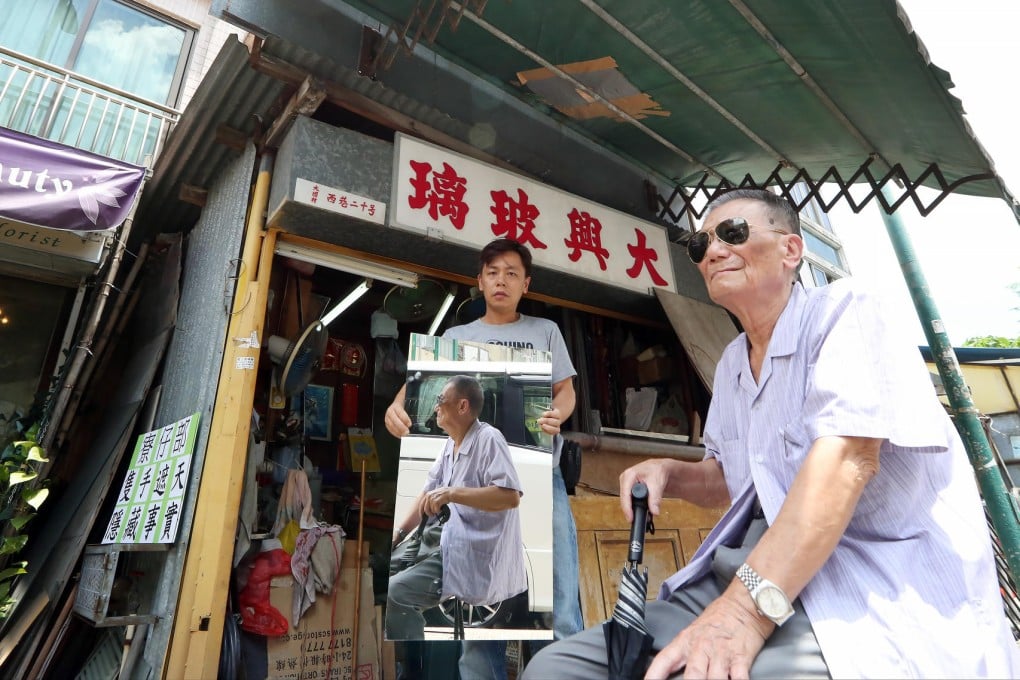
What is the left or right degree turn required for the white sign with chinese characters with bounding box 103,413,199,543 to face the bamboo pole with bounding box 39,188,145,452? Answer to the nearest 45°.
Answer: approximately 135° to its right

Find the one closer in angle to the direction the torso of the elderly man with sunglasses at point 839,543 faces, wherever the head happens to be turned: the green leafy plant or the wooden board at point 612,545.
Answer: the green leafy plant

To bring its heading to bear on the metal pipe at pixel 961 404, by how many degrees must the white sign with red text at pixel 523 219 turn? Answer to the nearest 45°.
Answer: approximately 45° to its left

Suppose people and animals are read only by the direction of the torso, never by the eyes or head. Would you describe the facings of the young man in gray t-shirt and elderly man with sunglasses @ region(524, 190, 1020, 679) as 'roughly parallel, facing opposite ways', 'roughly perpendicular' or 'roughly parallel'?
roughly perpendicular

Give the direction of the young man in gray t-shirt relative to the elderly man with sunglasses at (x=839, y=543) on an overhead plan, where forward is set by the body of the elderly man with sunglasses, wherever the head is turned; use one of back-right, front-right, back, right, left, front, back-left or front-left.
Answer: right

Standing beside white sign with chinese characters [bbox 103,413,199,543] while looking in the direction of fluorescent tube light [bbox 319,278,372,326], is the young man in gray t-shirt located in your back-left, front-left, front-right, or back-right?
front-right

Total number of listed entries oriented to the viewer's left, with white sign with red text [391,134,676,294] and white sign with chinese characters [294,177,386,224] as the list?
0

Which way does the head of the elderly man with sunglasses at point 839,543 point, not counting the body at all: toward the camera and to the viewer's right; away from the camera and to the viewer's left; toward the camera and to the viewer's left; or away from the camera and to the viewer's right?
toward the camera and to the viewer's left

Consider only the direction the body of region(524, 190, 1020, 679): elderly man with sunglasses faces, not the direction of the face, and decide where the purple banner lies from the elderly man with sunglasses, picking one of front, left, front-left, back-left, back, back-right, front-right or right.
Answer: front-right

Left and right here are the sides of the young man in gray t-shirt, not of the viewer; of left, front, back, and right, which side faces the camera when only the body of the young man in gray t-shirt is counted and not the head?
front

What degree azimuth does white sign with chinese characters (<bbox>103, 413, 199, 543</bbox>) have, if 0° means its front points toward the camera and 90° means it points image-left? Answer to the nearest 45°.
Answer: approximately 45°

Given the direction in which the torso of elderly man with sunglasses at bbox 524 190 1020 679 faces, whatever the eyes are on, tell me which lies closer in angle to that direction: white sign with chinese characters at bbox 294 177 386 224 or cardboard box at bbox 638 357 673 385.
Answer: the white sign with chinese characters

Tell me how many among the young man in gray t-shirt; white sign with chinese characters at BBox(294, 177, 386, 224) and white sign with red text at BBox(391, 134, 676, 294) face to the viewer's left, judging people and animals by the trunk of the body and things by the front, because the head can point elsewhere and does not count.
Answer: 0

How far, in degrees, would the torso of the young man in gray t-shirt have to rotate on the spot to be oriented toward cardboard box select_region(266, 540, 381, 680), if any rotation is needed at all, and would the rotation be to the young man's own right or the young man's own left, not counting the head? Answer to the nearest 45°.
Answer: approximately 135° to the young man's own right

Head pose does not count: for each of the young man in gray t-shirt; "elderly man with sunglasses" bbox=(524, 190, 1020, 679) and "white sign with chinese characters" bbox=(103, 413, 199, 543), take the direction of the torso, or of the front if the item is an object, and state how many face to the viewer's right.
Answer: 0

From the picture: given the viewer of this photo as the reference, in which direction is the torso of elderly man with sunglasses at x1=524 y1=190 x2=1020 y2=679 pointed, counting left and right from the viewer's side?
facing the viewer and to the left of the viewer
